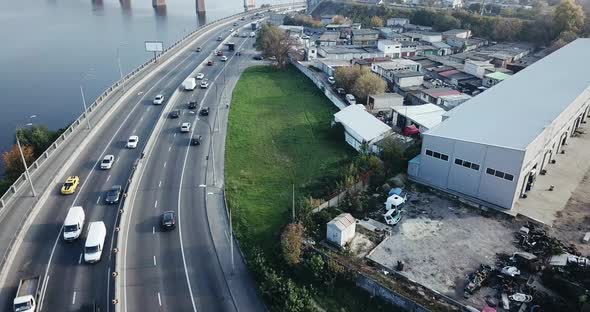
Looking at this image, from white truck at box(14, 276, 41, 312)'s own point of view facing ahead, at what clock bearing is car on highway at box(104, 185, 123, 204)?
The car on highway is roughly at 6 o'clock from the white truck.

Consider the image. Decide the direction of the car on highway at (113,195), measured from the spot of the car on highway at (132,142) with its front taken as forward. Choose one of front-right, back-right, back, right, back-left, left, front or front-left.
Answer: front-left

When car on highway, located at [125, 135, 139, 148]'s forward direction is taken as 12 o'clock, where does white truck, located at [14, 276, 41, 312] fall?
The white truck is roughly at 11 o'clock from the car on highway.

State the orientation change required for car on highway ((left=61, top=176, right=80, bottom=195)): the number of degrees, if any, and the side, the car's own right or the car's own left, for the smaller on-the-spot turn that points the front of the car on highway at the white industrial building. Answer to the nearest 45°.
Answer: approximately 135° to the car's own left

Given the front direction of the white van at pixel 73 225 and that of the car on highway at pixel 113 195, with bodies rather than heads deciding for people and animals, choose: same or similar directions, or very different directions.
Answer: same or similar directions

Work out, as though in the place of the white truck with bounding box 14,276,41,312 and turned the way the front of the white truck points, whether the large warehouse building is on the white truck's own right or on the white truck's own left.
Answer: on the white truck's own left

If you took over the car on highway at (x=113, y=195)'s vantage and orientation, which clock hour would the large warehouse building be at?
The large warehouse building is roughly at 8 o'clock from the car on highway.

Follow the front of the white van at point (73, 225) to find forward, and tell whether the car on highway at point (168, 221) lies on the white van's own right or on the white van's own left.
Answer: on the white van's own left

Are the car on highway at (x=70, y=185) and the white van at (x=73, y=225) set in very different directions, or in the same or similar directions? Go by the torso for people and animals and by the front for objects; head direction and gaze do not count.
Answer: same or similar directions

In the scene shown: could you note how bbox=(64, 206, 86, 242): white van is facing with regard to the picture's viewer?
facing the viewer and to the left of the viewer

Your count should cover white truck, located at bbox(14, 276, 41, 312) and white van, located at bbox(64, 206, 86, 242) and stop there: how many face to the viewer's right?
0

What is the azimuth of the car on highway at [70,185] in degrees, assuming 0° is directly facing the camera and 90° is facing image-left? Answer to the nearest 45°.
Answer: approximately 45°

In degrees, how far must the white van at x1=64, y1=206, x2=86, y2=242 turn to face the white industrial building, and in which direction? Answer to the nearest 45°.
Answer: approximately 135° to its left

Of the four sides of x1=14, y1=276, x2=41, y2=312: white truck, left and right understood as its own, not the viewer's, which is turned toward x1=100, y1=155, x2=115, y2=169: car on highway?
back
